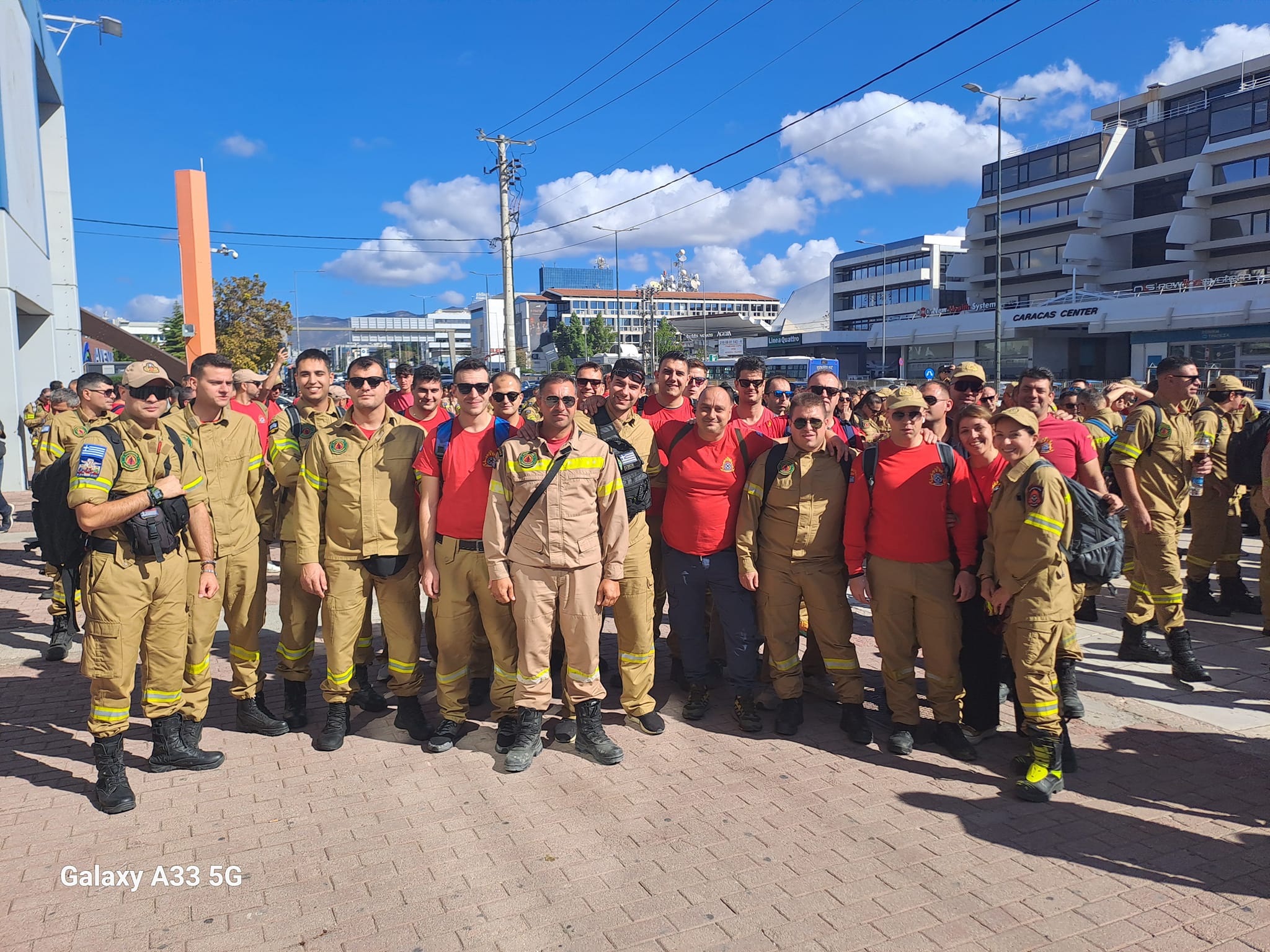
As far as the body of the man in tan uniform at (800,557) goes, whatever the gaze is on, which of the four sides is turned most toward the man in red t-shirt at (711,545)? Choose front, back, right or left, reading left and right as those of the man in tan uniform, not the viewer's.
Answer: right

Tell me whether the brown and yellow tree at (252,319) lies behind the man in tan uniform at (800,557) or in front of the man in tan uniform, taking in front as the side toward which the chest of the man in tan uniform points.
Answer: behind

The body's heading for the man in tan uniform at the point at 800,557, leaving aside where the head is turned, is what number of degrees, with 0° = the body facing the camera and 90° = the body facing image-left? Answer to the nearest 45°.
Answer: approximately 0°

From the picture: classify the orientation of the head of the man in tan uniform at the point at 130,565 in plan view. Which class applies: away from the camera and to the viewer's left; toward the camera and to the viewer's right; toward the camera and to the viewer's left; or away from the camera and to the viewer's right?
toward the camera and to the viewer's right

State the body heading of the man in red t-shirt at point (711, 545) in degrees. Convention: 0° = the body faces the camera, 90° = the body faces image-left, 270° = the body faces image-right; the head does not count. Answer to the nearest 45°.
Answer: approximately 0°

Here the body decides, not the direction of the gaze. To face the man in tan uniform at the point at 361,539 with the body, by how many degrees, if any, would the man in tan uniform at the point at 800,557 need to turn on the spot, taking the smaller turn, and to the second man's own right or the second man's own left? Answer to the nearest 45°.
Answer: approximately 90° to the second man's own right
